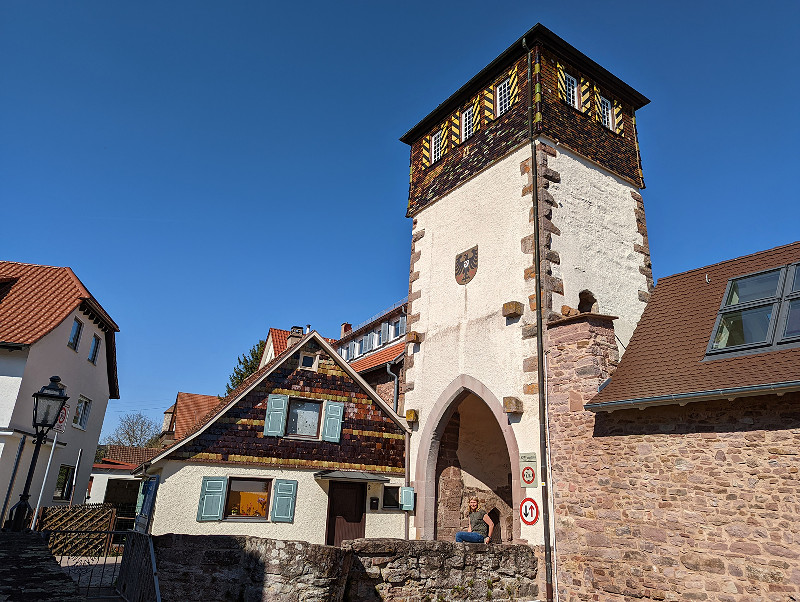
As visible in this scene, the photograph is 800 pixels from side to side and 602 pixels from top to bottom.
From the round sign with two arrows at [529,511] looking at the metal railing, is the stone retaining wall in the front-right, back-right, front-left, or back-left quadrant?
front-left

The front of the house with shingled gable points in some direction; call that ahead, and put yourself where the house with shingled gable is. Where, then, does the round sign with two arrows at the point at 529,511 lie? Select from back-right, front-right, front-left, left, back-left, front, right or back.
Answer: front-left

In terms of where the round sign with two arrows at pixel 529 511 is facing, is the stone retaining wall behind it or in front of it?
in front

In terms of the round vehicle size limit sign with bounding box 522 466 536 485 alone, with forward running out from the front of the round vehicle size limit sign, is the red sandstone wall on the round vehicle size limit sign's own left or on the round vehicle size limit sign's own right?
on the round vehicle size limit sign's own left

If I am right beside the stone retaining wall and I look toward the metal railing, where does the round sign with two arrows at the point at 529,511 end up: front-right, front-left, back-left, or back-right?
back-right

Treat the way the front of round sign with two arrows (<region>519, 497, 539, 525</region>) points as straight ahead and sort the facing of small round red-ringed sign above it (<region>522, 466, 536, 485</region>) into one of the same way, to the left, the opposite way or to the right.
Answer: the same way

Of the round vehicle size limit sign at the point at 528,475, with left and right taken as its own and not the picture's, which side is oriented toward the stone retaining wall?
front

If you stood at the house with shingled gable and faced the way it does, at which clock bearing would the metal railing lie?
The metal railing is roughly at 1 o'clock from the house with shingled gable.

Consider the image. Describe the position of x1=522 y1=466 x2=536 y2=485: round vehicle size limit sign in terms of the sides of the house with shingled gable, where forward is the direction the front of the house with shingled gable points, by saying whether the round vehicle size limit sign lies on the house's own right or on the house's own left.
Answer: on the house's own left

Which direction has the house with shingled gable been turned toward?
toward the camera

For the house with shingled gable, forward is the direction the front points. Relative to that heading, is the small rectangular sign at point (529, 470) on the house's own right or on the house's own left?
on the house's own left

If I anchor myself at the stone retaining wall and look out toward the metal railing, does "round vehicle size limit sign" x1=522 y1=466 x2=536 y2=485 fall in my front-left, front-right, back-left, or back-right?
back-right

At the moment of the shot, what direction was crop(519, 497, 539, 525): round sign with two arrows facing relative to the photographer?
facing the viewer and to the left of the viewer

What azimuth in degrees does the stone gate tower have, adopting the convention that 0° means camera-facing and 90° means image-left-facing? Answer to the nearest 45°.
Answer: approximately 45°
